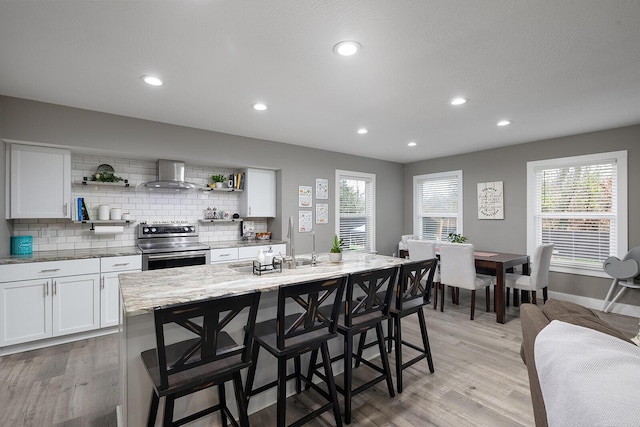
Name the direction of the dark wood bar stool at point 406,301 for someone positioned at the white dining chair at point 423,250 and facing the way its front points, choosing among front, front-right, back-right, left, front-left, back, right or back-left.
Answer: back-right

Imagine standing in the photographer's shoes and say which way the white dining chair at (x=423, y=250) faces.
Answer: facing away from the viewer and to the right of the viewer

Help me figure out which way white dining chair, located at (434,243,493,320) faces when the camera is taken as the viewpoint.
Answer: facing away from the viewer and to the right of the viewer

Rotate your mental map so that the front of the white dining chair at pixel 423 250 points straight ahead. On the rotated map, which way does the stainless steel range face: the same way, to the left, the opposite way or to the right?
to the right

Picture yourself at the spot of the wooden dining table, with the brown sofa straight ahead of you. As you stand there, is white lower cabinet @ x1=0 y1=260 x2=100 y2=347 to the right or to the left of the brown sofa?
right

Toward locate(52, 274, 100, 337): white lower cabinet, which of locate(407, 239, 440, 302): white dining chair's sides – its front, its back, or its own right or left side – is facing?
back

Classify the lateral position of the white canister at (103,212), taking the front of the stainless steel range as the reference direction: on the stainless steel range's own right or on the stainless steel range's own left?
on the stainless steel range's own right

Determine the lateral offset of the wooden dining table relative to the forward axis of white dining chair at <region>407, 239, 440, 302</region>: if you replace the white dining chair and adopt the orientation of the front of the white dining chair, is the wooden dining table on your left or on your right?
on your right

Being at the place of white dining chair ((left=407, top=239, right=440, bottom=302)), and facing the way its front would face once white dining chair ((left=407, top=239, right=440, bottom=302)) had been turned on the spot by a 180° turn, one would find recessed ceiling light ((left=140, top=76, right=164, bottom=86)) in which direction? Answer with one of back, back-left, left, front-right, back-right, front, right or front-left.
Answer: front
